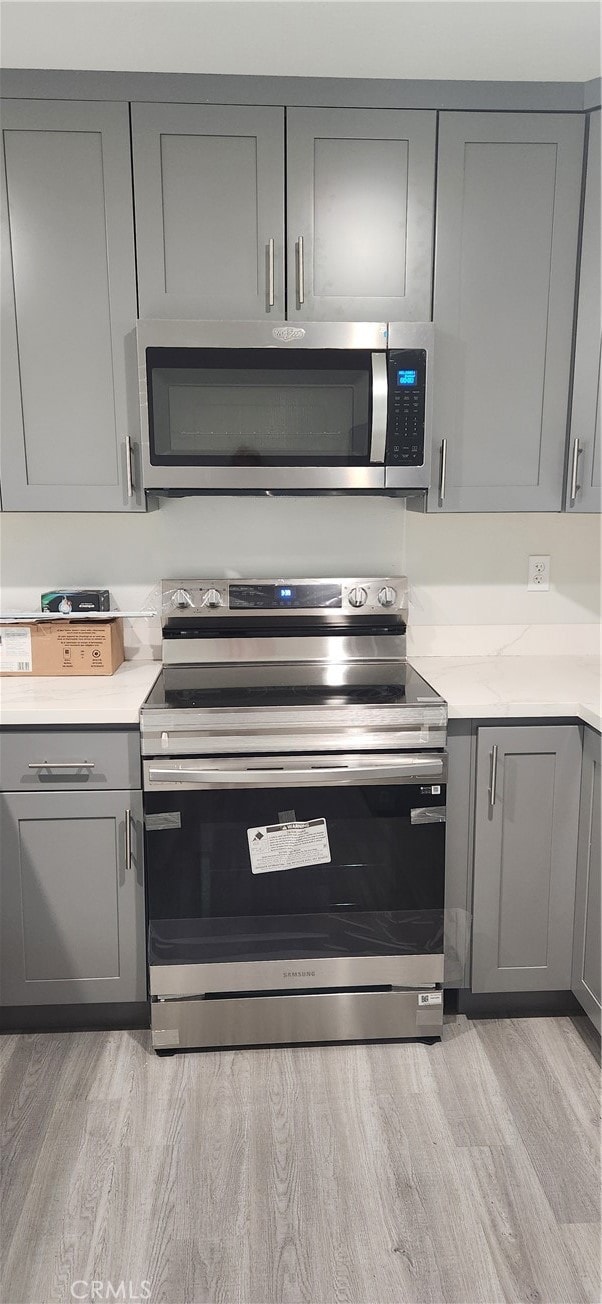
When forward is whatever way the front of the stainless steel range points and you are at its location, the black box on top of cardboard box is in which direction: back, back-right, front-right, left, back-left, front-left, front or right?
back-right

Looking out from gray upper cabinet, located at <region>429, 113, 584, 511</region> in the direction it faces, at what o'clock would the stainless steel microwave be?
The stainless steel microwave is roughly at 2 o'clock from the gray upper cabinet.

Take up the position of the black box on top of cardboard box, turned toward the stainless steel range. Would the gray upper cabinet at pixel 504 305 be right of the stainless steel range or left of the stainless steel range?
left

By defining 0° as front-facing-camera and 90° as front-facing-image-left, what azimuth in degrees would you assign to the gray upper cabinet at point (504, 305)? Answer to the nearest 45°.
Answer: approximately 0°

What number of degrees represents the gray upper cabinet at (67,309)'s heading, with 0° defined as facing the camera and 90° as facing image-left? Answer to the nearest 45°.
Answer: approximately 0°
